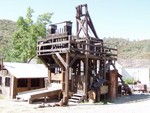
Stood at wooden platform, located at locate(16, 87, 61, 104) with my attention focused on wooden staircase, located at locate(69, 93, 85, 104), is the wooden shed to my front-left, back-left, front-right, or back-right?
back-left

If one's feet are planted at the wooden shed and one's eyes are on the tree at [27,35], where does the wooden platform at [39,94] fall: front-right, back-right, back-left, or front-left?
back-right

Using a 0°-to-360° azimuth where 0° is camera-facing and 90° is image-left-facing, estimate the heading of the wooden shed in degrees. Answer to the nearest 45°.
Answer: approximately 315°

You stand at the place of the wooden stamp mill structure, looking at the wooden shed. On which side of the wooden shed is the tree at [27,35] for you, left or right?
right

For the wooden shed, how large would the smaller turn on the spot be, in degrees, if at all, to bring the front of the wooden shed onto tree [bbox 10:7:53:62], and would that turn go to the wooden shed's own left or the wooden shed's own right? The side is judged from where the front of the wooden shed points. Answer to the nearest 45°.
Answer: approximately 135° to the wooden shed's own left

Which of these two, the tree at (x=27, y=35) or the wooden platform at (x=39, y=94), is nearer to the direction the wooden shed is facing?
the wooden platform
